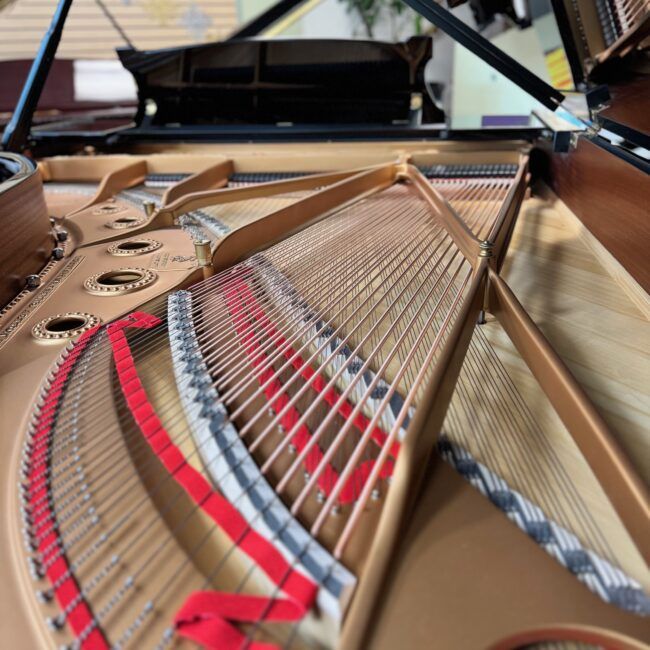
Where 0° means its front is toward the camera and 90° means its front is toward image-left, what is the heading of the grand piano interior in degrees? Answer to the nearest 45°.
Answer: approximately 180°
